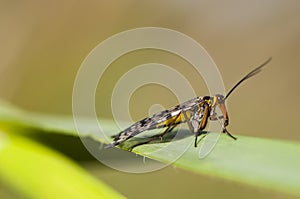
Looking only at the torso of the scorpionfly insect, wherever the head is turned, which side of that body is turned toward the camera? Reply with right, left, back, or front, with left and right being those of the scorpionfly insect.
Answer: right
